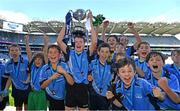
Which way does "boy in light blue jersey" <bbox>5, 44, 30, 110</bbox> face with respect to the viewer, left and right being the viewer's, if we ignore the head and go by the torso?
facing the viewer

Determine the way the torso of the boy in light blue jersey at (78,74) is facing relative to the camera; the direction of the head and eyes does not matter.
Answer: toward the camera

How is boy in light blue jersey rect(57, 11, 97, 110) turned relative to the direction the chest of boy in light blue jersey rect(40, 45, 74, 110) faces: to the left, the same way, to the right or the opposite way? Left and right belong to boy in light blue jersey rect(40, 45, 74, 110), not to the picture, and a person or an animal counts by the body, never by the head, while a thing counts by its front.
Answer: the same way

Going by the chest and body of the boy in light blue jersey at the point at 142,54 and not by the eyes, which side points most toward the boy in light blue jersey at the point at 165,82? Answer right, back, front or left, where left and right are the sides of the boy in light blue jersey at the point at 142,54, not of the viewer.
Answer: front

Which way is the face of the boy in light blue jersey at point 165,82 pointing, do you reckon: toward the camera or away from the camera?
toward the camera

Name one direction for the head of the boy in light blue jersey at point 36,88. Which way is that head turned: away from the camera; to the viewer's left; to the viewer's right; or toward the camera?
toward the camera

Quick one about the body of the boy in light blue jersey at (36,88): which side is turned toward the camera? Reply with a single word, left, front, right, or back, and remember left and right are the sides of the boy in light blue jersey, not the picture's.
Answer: front

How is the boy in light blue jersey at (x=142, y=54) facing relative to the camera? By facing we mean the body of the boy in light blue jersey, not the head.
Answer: toward the camera

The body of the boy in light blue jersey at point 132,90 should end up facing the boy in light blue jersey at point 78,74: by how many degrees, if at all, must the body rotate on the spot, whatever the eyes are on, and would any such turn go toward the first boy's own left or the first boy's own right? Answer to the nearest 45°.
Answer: approximately 135° to the first boy's own right
